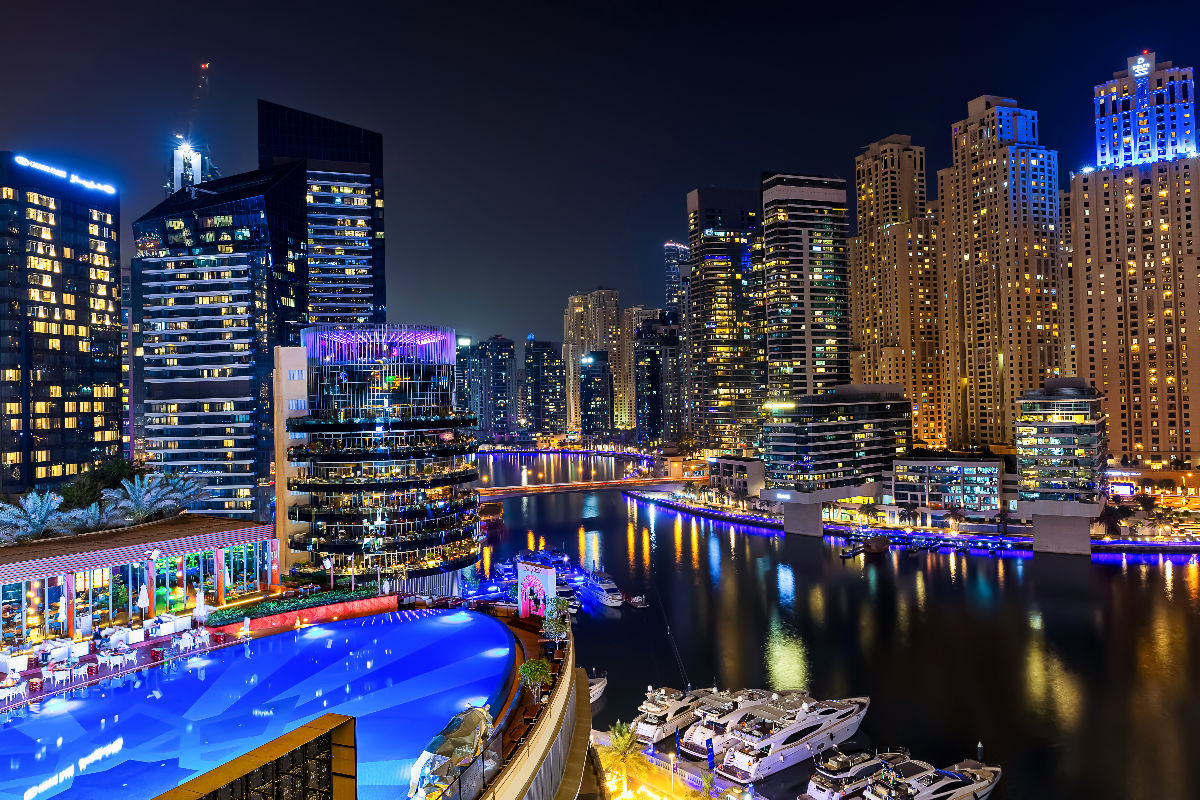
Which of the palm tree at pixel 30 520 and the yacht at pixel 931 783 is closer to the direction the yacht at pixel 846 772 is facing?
the yacht

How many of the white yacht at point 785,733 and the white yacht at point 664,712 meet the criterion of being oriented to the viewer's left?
0

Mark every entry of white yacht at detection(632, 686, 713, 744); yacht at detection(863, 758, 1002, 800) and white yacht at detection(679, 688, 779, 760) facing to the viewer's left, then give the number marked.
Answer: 0

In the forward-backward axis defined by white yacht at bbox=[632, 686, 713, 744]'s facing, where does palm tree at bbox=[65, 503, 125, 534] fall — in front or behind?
behind

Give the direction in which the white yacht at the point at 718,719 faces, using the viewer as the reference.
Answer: facing away from the viewer and to the right of the viewer

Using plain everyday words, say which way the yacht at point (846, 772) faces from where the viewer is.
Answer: facing away from the viewer and to the right of the viewer

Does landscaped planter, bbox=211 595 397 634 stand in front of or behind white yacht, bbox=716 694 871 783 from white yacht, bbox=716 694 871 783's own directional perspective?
behind

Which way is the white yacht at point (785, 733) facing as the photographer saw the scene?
facing away from the viewer and to the right of the viewer

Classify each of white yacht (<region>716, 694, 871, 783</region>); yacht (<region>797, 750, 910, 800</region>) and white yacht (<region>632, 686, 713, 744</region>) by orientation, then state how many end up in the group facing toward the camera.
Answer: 0

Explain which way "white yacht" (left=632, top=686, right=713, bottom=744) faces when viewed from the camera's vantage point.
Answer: facing away from the viewer and to the right of the viewer

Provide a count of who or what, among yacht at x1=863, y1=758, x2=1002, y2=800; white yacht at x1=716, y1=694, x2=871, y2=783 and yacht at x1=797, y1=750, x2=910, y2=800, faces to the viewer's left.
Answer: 0

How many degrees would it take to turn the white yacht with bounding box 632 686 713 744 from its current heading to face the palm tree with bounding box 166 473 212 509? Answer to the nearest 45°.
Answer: approximately 135° to its left

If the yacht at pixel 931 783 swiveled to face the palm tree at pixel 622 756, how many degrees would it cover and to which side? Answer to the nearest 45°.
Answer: approximately 135° to its left

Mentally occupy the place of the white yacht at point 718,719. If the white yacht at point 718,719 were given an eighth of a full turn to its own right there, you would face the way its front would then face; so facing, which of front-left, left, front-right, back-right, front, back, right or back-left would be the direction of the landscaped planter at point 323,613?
back-right

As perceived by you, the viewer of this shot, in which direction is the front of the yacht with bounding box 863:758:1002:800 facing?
facing away from the viewer and to the right of the viewer

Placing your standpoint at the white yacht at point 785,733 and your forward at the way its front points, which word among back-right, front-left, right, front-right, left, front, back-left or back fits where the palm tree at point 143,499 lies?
back-left
